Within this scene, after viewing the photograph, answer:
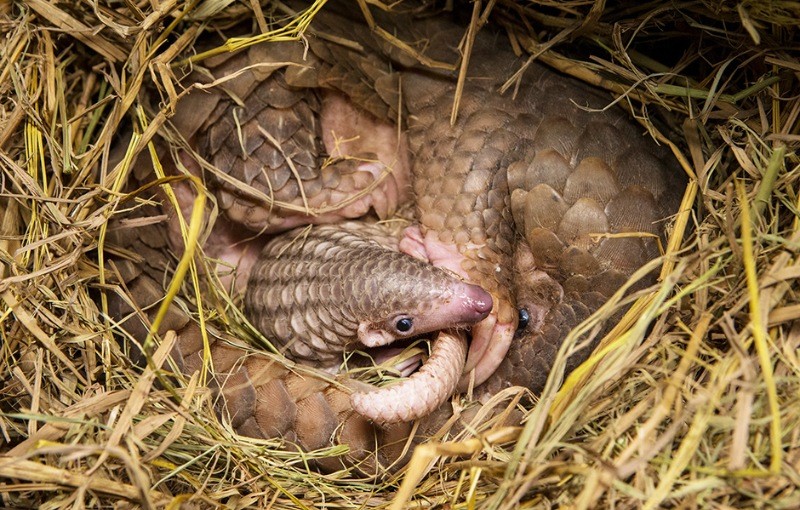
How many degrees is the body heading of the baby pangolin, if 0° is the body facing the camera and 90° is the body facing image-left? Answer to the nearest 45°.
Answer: approximately 270°
